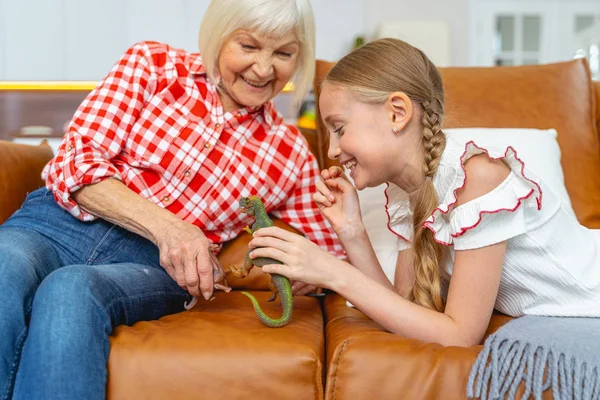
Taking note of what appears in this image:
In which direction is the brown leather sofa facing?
toward the camera

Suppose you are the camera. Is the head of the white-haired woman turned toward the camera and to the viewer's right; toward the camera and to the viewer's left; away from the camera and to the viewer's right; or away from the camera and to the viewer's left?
toward the camera and to the viewer's right

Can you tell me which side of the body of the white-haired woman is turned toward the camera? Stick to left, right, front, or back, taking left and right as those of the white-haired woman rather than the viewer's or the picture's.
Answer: front
